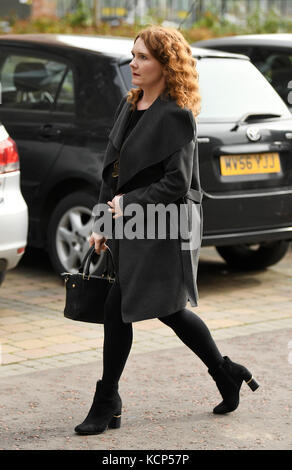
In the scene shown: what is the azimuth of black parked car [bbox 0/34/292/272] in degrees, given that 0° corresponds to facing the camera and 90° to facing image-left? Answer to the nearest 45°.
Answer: approximately 135°

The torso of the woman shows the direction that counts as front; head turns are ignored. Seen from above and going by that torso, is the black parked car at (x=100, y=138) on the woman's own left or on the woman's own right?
on the woman's own right

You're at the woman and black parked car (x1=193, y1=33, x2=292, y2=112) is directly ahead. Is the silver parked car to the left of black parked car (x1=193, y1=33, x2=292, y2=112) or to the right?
left

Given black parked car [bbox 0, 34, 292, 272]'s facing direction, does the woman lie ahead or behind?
behind

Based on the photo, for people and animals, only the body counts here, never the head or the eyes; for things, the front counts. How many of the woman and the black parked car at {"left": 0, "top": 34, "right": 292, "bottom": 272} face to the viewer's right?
0
